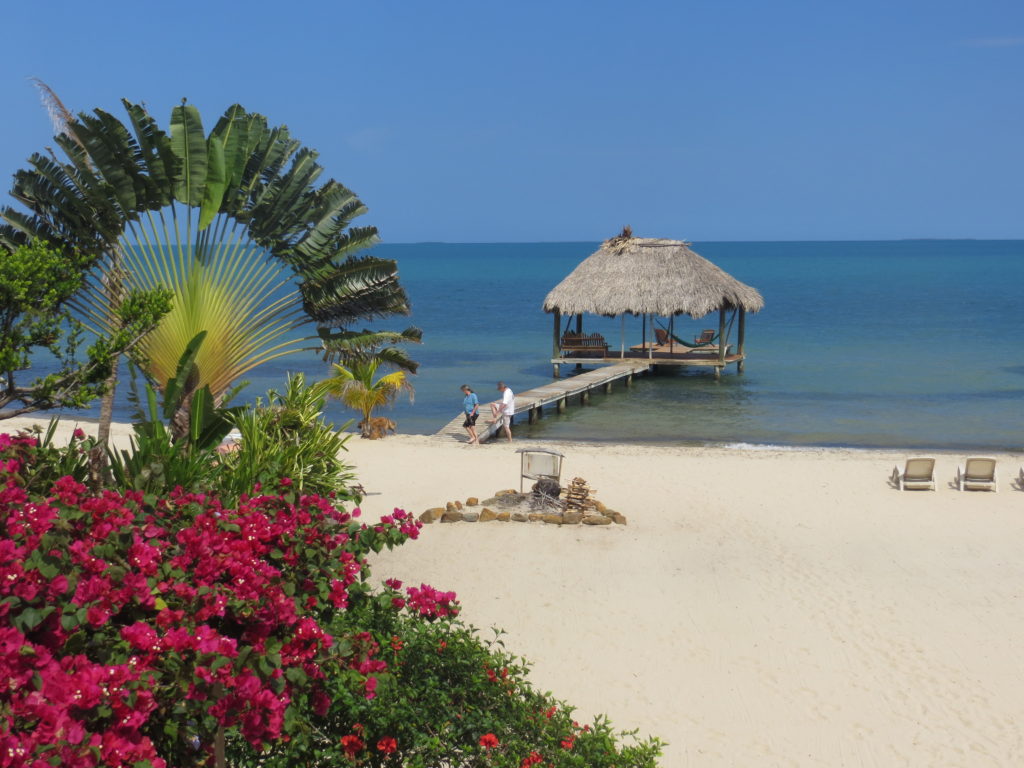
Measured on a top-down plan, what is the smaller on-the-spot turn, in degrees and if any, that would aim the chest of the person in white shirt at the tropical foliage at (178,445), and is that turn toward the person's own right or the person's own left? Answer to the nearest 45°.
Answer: approximately 90° to the person's own left

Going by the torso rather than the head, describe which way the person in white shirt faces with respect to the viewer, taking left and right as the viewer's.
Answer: facing to the left of the viewer

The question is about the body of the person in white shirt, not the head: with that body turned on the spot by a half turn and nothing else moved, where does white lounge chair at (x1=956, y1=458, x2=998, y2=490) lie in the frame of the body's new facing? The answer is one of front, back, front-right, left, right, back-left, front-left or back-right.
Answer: front-right

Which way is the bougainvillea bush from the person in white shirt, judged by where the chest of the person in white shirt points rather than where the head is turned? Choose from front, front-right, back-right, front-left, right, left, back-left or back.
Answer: left

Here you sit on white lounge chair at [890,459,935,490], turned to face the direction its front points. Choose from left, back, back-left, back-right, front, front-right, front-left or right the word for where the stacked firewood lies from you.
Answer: left

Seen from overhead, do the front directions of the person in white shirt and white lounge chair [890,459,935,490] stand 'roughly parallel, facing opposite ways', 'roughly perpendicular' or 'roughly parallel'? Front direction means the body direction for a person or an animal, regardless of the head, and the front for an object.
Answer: roughly perpendicular

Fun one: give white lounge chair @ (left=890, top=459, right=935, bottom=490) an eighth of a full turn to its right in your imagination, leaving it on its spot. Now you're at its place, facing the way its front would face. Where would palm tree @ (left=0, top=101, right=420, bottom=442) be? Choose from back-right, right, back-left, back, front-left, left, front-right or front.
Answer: back-left

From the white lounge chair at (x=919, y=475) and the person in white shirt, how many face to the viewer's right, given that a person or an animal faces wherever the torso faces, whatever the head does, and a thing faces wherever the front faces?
0
